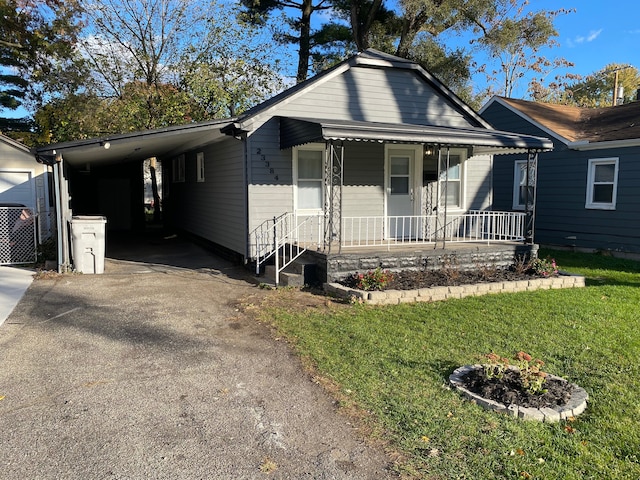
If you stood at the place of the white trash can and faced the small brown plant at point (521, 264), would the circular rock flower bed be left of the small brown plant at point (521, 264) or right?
right

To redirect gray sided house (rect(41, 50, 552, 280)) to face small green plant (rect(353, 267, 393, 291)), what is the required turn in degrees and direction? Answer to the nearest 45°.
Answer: approximately 45° to its right

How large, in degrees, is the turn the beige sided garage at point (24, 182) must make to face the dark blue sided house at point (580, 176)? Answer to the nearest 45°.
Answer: approximately 45° to its left

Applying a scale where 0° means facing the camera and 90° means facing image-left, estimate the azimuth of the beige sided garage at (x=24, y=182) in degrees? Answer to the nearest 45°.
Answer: approximately 0°

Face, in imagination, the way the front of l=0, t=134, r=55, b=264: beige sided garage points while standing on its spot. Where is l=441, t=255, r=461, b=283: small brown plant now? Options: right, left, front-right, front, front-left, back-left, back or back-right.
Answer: front-left

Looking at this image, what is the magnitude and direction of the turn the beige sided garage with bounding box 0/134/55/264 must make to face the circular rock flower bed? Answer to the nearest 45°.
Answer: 0° — it already faces it

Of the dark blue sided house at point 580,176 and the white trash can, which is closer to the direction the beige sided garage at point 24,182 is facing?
the white trash can

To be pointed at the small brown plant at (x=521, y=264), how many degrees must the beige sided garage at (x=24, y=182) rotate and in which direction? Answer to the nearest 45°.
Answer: approximately 45° to its left

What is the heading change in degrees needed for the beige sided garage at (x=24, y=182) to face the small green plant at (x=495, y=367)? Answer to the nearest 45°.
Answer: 0° — it already faces it

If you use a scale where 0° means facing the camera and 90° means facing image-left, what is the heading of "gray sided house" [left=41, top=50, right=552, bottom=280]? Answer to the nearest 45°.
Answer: approximately 315°
